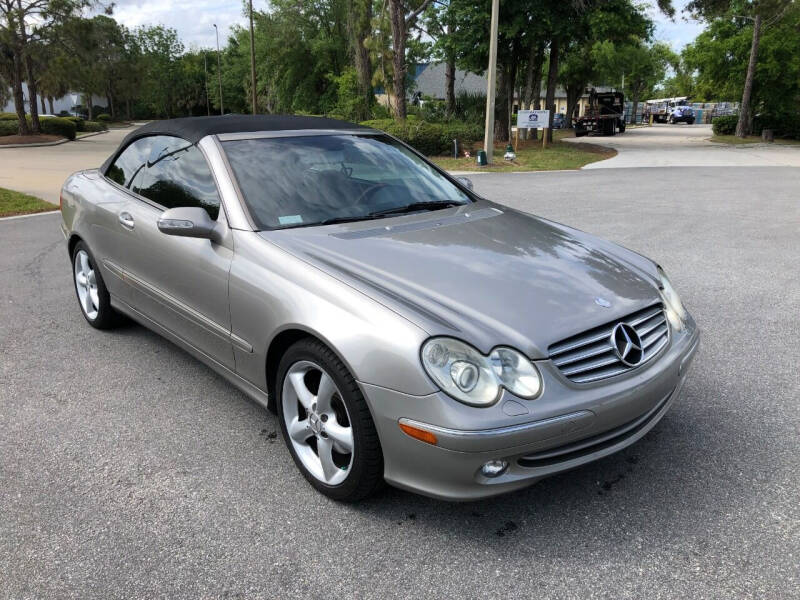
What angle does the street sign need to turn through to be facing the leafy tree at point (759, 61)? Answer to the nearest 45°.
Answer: approximately 135° to its left

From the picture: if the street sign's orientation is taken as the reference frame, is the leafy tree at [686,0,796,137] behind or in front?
behind

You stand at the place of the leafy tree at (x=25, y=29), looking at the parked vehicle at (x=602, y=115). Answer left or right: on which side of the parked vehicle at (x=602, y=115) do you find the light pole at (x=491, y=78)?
right

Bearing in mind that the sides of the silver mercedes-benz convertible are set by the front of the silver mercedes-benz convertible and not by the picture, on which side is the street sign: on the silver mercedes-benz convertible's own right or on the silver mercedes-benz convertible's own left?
on the silver mercedes-benz convertible's own left

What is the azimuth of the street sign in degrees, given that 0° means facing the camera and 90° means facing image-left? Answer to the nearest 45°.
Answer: approximately 0°

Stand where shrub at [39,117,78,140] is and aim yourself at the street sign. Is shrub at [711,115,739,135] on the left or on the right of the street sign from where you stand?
left

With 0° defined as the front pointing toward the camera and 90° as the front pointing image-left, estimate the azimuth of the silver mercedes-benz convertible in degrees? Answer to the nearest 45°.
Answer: approximately 315°

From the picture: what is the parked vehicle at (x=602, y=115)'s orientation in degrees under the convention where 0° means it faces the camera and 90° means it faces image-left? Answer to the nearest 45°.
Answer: approximately 45°

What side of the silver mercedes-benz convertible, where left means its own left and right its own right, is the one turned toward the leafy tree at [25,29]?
back

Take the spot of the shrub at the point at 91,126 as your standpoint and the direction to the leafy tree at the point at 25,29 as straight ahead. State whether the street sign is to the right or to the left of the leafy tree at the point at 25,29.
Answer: left
